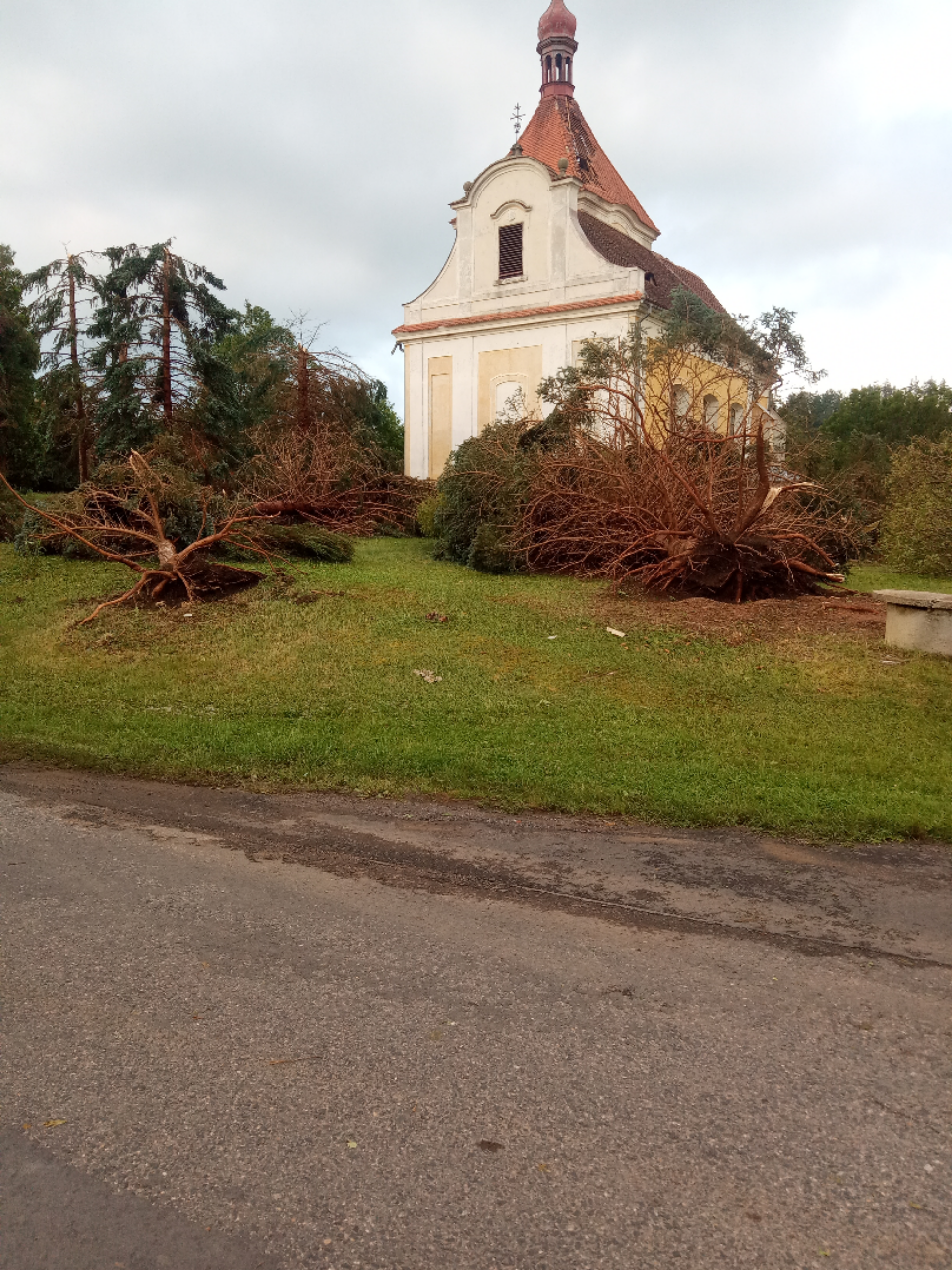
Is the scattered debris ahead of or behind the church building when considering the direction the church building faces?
ahead

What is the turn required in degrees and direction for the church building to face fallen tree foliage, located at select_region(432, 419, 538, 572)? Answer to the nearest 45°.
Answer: approximately 45° to its left

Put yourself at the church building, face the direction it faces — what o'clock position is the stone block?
The stone block is roughly at 10 o'clock from the church building.

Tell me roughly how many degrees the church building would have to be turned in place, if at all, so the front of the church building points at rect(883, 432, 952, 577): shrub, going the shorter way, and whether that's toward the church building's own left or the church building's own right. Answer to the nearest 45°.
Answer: approximately 90° to the church building's own left

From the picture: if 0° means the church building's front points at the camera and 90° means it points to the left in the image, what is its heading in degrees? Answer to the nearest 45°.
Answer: approximately 45°

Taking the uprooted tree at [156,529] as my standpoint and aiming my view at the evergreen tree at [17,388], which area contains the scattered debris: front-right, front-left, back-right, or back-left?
back-right
